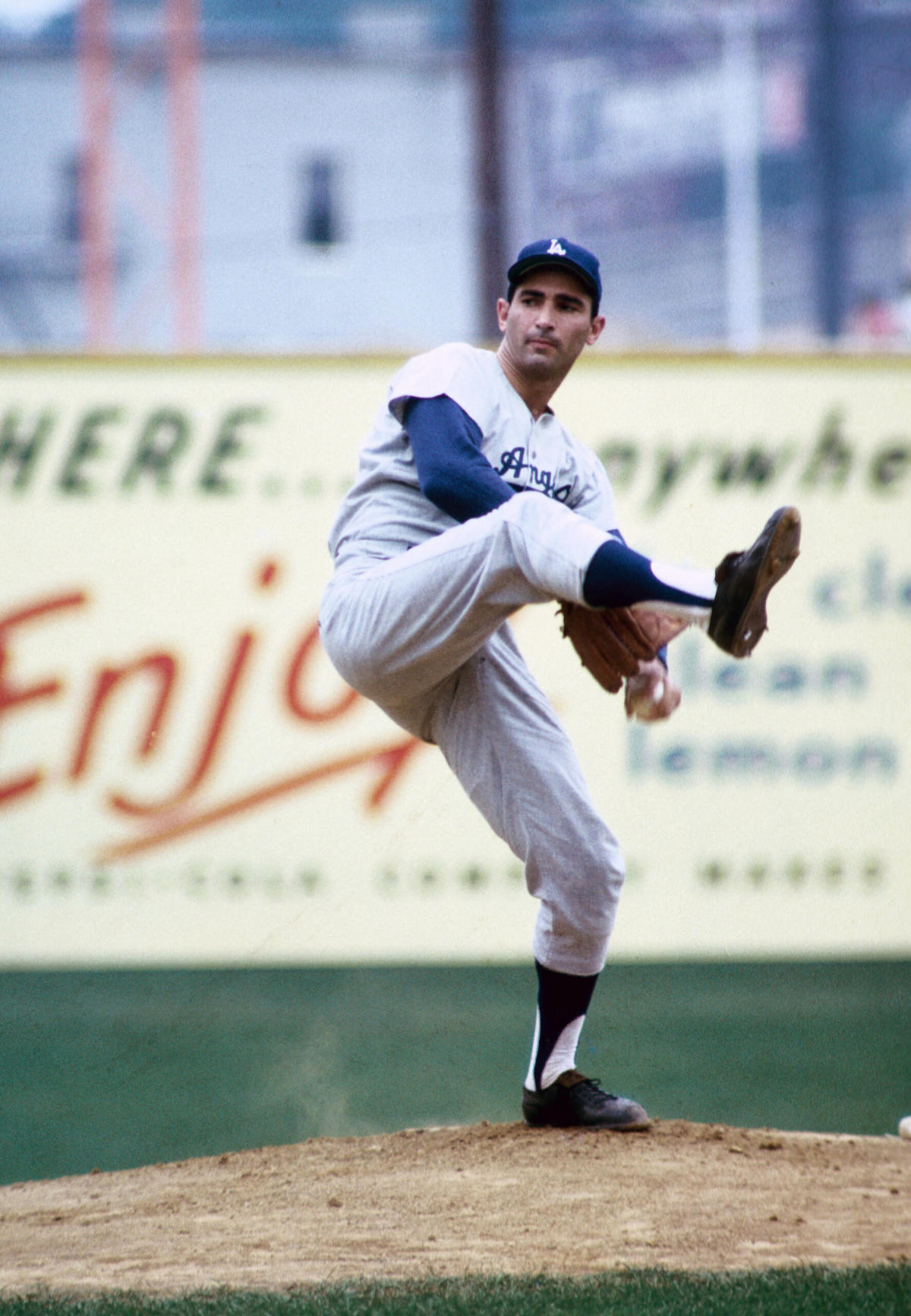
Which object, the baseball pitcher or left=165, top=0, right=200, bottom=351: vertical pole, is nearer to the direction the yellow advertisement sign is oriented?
the baseball pitcher

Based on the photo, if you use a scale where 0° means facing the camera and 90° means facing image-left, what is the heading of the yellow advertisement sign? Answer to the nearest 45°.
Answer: approximately 0°

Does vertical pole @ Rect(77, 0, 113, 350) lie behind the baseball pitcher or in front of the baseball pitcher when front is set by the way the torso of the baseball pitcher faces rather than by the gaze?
behind

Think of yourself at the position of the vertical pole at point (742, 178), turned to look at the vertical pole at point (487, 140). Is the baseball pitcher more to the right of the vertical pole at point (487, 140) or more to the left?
left

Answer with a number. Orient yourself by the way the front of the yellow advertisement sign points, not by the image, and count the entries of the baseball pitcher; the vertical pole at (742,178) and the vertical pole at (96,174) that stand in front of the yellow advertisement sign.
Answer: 1

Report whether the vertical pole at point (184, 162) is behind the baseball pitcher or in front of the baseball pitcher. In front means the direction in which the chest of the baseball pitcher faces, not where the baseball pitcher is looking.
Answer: behind

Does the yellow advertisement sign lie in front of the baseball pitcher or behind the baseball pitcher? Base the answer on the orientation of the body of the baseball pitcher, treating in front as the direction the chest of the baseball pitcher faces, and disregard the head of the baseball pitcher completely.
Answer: behind

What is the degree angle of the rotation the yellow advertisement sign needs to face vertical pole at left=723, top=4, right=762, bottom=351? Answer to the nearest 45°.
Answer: approximately 135° to its left

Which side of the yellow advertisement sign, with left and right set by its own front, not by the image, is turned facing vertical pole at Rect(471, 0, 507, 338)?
back
